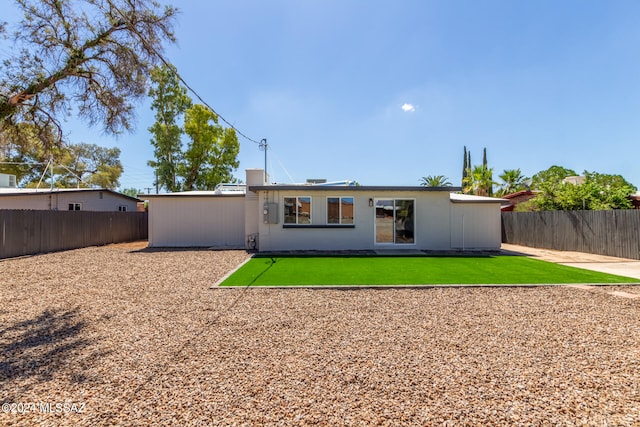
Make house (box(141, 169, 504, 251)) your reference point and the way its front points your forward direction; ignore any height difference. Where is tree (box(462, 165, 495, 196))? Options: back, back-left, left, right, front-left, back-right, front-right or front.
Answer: front-right

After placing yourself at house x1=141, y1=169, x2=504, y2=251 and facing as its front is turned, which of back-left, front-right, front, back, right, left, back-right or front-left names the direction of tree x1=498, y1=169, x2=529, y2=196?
front-right

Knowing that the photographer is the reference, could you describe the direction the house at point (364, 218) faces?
facing away from the viewer

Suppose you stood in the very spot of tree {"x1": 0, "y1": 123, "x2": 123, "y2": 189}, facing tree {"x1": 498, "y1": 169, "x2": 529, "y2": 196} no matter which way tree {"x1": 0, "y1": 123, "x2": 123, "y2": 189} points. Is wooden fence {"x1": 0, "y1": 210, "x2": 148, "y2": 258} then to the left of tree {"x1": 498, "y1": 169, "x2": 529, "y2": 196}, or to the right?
right

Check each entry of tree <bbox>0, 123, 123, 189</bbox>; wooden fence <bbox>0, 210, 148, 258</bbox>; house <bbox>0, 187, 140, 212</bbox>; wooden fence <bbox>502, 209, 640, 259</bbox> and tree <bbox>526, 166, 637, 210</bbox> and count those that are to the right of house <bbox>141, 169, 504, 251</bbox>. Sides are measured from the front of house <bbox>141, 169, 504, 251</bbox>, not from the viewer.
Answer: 2
